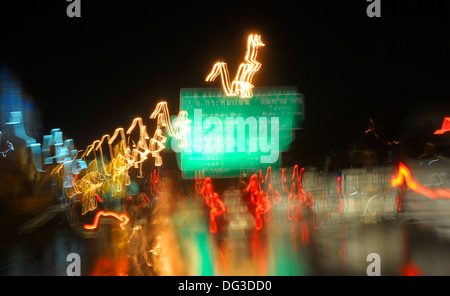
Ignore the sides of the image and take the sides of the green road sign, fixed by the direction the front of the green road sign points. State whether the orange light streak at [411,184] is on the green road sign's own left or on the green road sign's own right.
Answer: on the green road sign's own left

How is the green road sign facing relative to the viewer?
toward the camera

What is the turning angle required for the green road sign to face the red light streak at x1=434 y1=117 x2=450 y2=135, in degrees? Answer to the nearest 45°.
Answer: approximately 90° to its left
